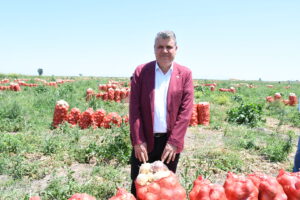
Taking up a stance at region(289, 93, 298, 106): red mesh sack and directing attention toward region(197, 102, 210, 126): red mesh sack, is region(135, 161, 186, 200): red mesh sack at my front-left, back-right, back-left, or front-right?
front-left

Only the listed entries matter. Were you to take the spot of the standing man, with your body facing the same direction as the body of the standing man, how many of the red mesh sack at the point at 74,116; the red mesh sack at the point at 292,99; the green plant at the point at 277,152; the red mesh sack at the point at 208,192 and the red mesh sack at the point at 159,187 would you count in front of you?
2

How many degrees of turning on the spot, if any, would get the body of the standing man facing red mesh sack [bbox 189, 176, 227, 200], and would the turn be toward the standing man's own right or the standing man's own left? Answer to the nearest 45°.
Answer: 0° — they already face it

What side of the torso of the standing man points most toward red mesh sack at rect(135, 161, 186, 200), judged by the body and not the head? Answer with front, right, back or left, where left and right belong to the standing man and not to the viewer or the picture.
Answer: front

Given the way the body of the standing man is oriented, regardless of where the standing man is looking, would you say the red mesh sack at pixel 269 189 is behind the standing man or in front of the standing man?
in front

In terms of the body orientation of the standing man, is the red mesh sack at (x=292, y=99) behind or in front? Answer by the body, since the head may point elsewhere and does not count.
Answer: behind

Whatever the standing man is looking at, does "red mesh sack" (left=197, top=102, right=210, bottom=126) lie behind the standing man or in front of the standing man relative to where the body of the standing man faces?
behind

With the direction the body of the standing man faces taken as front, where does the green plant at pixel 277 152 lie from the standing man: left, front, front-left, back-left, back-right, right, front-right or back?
back-left

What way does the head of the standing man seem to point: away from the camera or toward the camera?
toward the camera

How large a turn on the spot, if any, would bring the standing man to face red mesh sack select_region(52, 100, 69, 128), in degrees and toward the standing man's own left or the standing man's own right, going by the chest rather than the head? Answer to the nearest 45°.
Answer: approximately 135° to the standing man's own right

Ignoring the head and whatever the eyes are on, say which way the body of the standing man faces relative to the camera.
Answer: toward the camera

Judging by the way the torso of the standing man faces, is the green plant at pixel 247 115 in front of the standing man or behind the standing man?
behind

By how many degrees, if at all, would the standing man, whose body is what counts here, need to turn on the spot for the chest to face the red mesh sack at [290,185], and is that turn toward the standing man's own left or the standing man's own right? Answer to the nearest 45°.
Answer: approximately 45° to the standing man's own left

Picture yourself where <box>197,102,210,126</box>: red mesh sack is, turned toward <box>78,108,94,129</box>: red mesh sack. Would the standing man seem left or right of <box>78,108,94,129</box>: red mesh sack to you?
left

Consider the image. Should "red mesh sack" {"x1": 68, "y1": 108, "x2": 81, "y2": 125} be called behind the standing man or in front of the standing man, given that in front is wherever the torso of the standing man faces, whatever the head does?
behind

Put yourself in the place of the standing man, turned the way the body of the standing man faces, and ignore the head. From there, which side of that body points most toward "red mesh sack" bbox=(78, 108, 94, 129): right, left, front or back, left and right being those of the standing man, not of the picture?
back

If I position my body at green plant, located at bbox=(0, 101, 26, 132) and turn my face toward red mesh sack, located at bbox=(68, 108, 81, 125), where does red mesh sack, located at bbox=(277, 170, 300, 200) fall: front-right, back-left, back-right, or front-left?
front-right

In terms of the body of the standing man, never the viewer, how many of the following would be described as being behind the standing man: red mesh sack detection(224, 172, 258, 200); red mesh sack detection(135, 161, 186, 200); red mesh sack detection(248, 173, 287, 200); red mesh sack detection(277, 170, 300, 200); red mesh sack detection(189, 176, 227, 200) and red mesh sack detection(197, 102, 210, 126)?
1
